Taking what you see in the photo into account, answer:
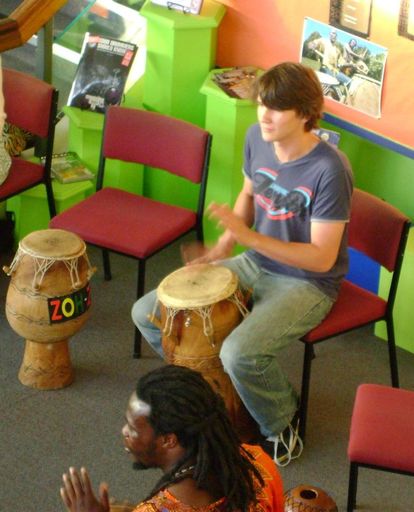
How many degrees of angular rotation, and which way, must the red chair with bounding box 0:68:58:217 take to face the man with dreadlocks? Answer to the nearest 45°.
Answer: approximately 45° to its left

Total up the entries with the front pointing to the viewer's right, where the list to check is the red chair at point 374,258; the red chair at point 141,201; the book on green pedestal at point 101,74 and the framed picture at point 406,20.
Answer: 0

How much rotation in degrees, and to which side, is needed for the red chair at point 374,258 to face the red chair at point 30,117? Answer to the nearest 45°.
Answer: approximately 90° to its right

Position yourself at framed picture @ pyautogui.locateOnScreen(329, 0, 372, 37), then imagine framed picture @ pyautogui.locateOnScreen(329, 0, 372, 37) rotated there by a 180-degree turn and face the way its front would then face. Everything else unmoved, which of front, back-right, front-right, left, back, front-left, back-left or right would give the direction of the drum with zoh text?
back

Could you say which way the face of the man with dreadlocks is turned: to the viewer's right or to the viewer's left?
to the viewer's left

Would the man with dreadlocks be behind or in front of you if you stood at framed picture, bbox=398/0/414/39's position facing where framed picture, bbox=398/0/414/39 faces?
in front

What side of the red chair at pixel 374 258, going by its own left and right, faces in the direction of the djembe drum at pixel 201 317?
front

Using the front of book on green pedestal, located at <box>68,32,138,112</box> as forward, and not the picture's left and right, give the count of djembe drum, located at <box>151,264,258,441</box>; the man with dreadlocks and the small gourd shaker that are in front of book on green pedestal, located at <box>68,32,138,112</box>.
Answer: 3

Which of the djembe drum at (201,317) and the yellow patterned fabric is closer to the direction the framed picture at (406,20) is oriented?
the djembe drum

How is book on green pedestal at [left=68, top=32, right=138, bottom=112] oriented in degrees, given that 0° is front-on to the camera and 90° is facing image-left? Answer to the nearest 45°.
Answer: approximately 0°

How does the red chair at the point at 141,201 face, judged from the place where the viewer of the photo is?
facing the viewer and to the left of the viewer

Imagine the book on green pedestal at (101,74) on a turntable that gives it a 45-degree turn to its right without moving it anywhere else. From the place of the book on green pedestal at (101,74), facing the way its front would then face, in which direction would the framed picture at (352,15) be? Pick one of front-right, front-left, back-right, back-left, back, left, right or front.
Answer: left

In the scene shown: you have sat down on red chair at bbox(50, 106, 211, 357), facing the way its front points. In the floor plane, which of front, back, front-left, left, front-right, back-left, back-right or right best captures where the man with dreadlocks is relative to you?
front-left
